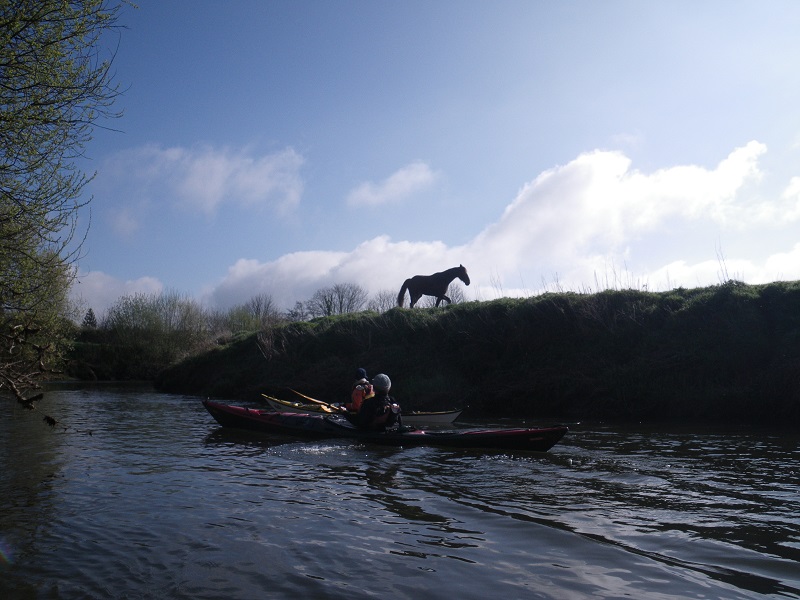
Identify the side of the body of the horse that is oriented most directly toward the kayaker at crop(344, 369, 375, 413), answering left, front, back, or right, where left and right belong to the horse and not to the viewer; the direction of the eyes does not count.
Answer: right

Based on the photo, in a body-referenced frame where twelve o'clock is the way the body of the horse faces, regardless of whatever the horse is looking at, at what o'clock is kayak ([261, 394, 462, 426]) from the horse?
The kayak is roughly at 3 o'clock from the horse.

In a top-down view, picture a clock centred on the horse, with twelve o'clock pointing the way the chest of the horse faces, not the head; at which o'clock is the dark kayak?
The dark kayak is roughly at 3 o'clock from the horse.

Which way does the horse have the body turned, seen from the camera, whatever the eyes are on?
to the viewer's right

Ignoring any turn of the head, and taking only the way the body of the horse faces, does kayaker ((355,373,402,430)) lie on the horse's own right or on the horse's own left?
on the horse's own right
